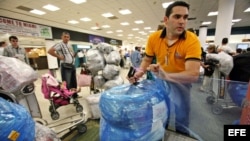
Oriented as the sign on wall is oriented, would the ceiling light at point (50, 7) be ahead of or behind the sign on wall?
ahead

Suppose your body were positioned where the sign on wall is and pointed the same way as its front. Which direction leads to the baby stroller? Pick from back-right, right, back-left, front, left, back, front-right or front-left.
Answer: front-right

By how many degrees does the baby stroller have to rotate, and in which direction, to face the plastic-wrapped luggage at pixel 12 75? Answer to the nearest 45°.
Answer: approximately 135° to its right

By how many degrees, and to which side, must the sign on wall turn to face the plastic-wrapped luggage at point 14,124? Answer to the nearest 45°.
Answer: approximately 45° to its right

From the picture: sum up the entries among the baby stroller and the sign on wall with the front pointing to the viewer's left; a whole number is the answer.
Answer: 0

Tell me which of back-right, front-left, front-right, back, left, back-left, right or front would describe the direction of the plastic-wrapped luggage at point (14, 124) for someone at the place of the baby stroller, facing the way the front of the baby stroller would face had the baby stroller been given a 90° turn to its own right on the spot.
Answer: front-left

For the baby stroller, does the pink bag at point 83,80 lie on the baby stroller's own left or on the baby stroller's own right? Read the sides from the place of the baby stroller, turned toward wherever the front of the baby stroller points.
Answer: on the baby stroller's own left

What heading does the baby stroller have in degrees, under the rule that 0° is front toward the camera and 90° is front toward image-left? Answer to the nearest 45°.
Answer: approximately 315°

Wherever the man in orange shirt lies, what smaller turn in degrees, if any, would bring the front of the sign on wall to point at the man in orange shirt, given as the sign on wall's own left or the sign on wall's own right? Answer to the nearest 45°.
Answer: approximately 45° to the sign on wall's own right

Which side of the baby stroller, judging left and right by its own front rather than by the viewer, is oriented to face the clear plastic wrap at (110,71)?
left
